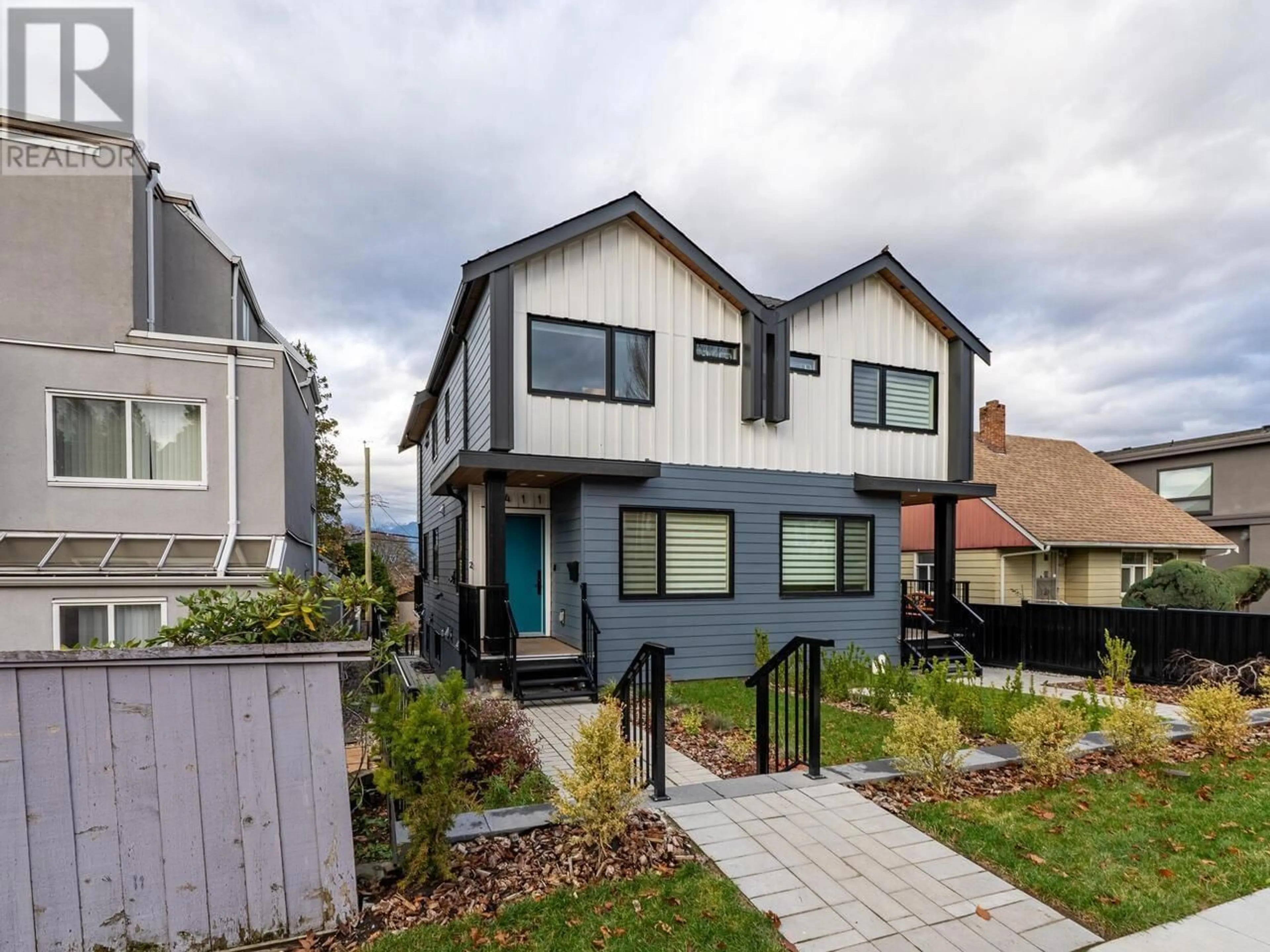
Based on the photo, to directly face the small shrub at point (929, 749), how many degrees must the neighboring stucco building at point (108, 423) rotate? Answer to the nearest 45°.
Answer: approximately 45° to its left

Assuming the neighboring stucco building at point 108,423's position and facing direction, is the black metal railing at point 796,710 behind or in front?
in front

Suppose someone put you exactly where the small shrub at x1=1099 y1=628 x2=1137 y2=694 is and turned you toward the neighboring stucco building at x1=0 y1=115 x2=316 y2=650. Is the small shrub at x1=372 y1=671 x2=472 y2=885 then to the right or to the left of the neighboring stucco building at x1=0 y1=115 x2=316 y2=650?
left

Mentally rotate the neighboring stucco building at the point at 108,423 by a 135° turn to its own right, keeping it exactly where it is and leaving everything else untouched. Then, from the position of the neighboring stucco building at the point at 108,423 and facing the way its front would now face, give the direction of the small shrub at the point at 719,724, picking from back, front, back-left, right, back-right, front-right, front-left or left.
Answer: back

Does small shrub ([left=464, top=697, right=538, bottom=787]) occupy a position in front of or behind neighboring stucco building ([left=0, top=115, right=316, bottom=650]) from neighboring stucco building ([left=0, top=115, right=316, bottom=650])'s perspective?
in front

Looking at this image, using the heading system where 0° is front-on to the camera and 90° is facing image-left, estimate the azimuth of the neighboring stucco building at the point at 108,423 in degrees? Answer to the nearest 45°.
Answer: approximately 0°

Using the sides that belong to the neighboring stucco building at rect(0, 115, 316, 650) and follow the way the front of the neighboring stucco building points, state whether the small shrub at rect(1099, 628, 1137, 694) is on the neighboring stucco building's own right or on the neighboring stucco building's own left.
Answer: on the neighboring stucco building's own left

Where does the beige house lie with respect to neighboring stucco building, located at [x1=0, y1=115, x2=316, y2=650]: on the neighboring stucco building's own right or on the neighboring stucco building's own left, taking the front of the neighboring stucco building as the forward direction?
on the neighboring stucco building's own left
